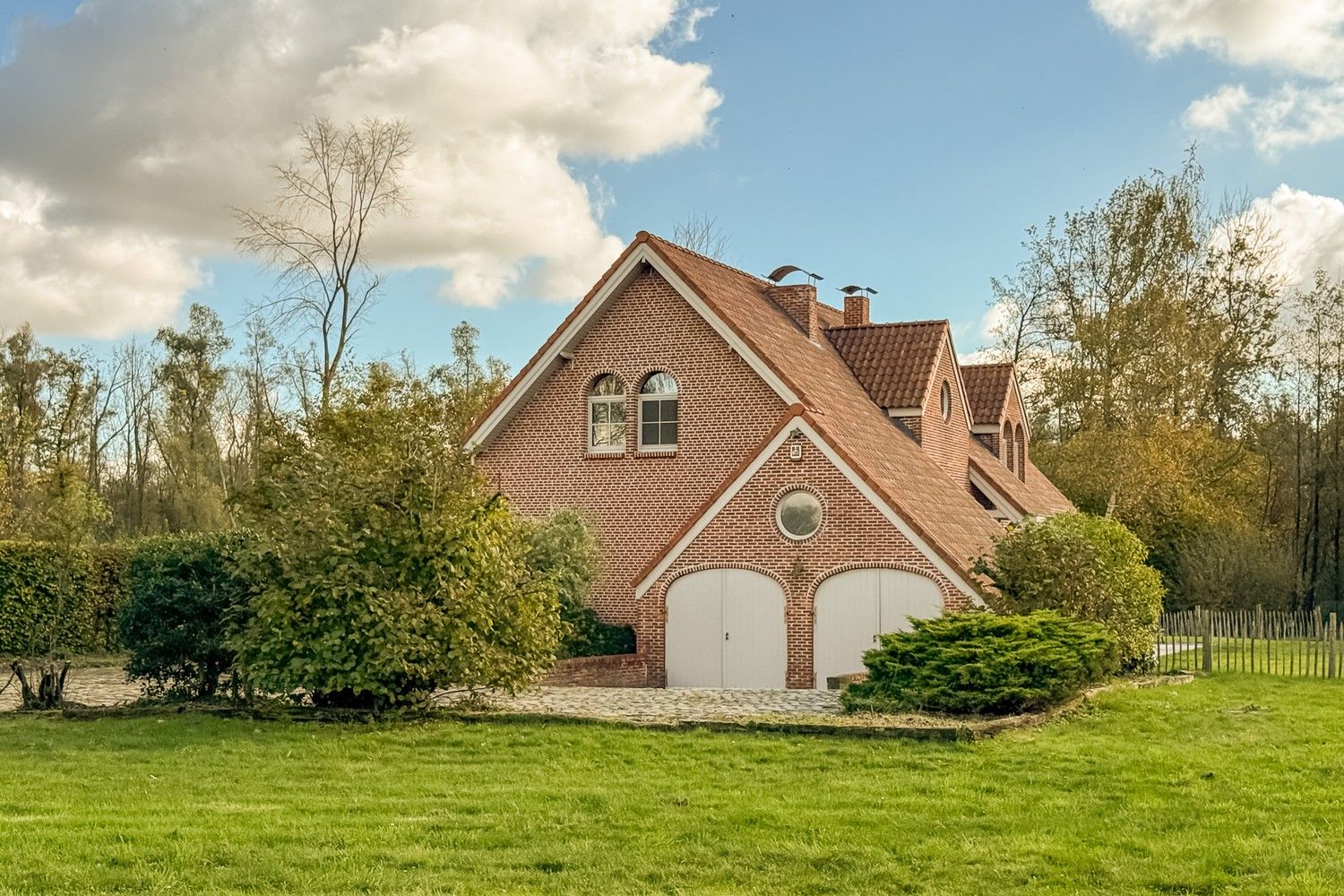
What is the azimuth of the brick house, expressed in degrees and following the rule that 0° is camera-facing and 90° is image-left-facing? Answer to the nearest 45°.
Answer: approximately 0°

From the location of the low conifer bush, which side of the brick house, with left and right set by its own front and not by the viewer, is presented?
front

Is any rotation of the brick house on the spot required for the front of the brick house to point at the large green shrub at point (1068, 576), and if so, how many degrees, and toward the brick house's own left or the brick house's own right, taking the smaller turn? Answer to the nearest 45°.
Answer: approximately 45° to the brick house's own left

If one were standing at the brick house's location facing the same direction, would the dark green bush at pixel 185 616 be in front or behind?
in front

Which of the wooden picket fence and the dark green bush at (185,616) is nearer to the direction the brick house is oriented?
the dark green bush

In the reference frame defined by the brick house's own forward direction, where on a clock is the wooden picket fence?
The wooden picket fence is roughly at 9 o'clock from the brick house.

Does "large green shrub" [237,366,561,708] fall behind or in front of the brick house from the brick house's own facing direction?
in front

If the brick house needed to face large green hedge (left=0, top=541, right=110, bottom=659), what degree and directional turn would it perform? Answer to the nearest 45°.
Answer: approximately 90° to its right
